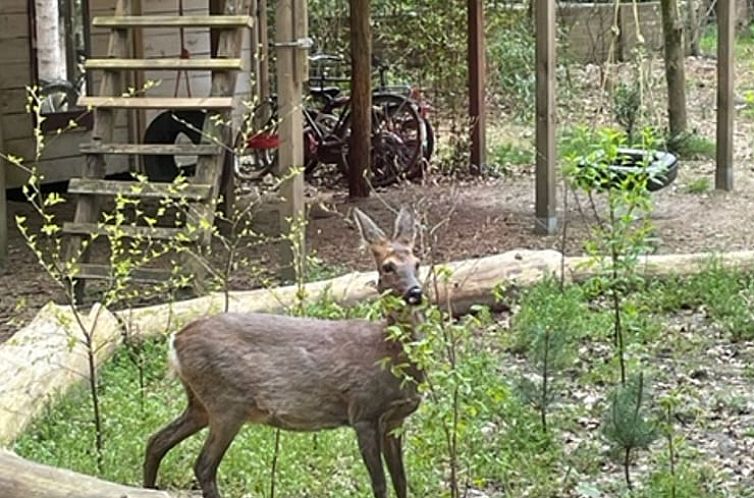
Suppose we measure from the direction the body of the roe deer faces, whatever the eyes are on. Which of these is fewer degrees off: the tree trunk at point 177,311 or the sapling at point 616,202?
the sapling

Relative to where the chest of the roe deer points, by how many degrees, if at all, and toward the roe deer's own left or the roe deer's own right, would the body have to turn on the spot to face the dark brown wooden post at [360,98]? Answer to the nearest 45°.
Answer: approximately 90° to the roe deer's own left

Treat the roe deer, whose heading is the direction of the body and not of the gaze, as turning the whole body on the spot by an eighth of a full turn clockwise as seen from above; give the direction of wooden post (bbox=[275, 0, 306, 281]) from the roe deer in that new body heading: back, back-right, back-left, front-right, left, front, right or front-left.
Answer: back-left

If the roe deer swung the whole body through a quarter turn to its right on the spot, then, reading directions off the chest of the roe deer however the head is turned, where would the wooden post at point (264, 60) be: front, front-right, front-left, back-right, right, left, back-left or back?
back

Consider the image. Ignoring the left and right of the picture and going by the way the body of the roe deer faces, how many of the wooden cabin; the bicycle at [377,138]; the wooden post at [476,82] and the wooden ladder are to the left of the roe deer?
4

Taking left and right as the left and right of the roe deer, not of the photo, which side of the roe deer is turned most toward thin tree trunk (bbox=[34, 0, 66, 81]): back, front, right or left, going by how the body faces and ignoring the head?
left

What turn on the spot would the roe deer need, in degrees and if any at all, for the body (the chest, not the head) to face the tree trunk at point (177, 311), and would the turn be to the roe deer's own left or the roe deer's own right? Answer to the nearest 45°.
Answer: approximately 90° to the roe deer's own left

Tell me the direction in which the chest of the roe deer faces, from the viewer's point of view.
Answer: to the viewer's right

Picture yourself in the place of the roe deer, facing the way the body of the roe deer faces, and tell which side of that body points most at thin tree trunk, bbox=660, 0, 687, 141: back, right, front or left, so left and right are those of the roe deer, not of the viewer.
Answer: left

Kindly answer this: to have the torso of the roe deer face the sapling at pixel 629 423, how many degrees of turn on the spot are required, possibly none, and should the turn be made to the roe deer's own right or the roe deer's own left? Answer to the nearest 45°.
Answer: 0° — it already faces it

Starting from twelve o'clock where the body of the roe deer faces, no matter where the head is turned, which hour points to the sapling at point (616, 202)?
The sapling is roughly at 11 o'clock from the roe deer.

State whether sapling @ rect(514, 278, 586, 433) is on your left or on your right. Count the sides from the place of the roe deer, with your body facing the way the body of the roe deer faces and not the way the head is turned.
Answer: on your left

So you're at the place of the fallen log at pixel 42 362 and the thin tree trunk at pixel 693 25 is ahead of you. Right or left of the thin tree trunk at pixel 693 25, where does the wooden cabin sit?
left

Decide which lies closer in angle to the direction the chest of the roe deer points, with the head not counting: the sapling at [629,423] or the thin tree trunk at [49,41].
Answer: the sapling

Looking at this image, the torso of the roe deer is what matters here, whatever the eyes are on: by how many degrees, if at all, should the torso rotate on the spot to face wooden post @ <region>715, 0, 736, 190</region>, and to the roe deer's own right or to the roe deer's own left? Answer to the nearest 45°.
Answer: approximately 45° to the roe deer's own left

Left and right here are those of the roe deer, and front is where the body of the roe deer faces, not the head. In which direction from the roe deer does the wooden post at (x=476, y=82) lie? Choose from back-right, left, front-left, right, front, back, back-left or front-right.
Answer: left

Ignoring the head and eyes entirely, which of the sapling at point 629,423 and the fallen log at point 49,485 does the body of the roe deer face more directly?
the sapling
